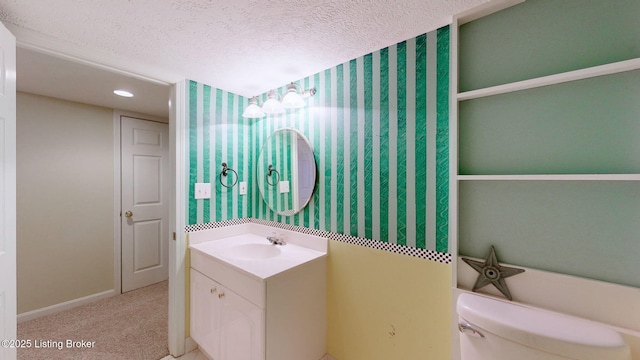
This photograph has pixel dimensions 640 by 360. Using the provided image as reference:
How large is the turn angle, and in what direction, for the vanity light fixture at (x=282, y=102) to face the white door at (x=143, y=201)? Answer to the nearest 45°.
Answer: approximately 90° to its right

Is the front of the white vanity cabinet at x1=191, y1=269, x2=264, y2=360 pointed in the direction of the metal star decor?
no

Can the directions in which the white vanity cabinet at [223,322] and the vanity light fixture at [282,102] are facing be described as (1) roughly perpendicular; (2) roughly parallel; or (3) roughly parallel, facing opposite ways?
roughly parallel

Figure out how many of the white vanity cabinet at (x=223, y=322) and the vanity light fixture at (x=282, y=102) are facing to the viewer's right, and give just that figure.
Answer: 0

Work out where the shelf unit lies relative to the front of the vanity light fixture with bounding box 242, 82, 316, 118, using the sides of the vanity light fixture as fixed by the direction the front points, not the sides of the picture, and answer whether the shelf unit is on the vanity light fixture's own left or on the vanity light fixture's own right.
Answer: on the vanity light fixture's own left

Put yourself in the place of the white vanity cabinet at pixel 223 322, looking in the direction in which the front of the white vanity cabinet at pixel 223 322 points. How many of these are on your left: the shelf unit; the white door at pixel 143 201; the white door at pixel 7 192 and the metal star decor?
2

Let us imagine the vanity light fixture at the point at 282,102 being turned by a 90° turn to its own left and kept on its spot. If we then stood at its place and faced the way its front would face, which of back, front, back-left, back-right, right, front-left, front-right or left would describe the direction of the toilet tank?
front

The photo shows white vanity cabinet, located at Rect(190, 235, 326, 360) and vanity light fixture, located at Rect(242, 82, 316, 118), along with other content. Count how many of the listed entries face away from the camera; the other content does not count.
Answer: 0

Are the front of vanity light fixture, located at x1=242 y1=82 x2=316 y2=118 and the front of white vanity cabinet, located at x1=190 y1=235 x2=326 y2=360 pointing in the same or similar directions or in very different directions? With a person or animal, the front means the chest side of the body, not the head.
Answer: same or similar directions

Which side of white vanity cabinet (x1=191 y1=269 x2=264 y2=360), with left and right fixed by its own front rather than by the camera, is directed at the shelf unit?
left

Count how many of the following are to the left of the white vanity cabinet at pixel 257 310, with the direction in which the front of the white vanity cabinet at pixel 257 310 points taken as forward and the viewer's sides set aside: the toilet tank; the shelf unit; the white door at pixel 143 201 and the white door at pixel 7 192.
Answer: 2

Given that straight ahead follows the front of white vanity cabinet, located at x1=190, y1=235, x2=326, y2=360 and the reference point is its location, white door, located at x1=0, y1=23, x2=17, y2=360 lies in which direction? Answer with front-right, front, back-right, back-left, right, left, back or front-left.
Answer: front-right

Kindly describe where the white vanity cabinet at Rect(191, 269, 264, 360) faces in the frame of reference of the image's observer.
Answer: facing the viewer and to the left of the viewer

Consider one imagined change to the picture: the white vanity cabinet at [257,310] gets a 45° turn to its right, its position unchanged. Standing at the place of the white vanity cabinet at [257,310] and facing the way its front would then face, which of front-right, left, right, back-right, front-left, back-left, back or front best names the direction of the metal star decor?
back-left

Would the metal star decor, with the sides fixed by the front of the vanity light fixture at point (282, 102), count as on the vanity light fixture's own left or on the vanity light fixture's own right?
on the vanity light fixture's own left
